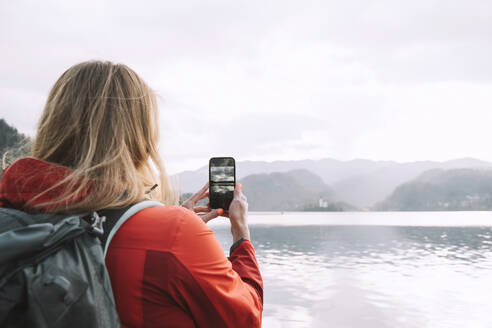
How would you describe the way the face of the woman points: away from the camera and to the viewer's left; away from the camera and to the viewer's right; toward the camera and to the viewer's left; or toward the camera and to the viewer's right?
away from the camera and to the viewer's right

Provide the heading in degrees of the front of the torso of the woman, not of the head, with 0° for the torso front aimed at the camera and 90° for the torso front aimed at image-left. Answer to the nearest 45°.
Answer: approximately 225°
